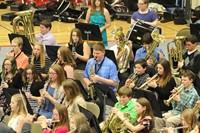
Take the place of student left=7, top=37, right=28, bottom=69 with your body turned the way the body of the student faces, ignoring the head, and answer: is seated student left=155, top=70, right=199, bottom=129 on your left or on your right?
on your left

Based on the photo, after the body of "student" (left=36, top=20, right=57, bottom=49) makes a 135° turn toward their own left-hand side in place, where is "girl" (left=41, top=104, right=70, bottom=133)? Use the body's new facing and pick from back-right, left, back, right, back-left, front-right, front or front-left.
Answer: right

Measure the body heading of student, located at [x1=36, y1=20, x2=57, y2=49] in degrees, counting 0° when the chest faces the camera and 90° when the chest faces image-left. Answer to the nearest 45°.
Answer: approximately 45°

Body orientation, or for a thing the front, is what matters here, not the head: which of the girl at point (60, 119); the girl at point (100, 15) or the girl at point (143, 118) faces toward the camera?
the girl at point (100, 15)

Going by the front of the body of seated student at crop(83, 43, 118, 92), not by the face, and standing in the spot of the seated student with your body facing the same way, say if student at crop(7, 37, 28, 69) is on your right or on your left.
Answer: on your right

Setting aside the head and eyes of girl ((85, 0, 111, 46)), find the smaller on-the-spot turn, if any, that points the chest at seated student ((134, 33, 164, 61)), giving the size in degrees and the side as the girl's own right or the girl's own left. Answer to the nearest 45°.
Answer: approximately 45° to the girl's own left

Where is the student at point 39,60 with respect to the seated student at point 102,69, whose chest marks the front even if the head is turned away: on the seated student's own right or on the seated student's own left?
on the seated student's own right

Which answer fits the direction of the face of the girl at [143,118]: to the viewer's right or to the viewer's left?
to the viewer's left

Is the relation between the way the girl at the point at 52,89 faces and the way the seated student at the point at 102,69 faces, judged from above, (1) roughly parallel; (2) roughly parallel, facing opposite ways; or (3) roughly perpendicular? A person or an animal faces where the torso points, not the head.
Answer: roughly parallel

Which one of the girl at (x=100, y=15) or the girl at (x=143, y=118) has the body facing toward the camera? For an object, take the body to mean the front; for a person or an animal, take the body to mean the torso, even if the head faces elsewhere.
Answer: the girl at (x=100, y=15)

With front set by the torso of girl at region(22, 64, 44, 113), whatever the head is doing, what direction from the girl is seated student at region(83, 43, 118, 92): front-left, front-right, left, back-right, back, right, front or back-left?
back-left
